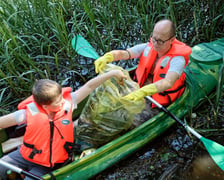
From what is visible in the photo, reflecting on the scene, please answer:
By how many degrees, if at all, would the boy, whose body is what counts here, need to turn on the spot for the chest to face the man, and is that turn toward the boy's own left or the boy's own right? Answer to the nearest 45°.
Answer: approximately 90° to the boy's own left

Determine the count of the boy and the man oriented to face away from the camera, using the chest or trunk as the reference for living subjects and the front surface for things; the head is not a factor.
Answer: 0

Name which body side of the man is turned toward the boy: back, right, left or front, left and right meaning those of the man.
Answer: front

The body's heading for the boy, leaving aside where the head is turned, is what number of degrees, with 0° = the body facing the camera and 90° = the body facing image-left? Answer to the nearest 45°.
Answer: approximately 0°

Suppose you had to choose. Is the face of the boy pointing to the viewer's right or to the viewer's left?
to the viewer's right

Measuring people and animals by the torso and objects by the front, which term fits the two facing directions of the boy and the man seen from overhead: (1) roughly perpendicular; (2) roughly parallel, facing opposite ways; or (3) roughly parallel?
roughly perpendicular

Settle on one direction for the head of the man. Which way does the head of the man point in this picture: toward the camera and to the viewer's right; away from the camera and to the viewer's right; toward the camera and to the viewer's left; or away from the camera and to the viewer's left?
toward the camera and to the viewer's left

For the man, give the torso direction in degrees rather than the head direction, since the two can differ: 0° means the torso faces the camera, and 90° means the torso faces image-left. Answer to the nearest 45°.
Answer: approximately 45°
